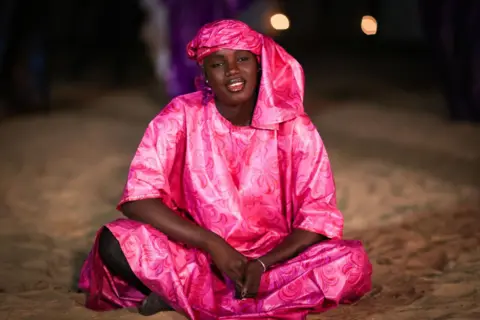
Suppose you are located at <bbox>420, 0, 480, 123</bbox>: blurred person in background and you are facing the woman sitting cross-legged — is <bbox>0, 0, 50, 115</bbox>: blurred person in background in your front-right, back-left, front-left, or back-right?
front-right

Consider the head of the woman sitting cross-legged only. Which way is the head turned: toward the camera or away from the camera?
toward the camera

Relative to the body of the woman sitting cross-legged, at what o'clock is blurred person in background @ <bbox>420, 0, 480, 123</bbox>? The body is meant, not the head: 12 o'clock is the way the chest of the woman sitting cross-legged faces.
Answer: The blurred person in background is roughly at 7 o'clock from the woman sitting cross-legged.

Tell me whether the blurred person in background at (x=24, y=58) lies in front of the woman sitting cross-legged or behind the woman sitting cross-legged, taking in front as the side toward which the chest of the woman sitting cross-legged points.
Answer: behind

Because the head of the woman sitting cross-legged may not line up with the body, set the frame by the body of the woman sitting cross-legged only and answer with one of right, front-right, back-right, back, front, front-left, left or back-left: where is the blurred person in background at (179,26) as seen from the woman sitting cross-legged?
back

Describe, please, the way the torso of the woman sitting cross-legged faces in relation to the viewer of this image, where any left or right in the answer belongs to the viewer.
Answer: facing the viewer
